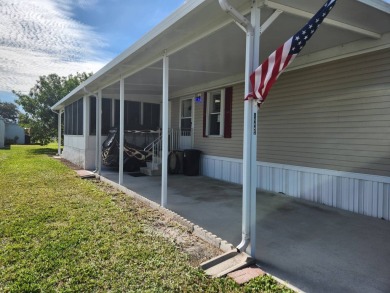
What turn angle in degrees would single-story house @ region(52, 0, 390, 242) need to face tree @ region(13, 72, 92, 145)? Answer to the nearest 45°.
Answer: approximately 90° to its right

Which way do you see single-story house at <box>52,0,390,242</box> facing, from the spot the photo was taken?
facing the viewer and to the left of the viewer

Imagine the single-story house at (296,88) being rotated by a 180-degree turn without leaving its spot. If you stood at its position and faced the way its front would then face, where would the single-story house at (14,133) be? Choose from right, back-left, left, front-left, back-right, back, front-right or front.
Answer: left
